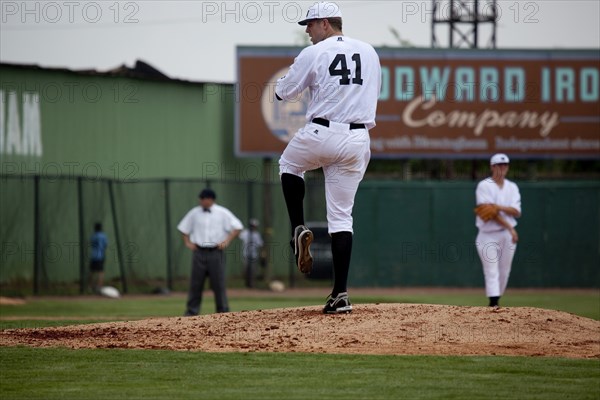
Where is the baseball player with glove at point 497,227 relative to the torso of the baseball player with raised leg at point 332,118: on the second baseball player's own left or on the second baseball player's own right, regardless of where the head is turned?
on the second baseball player's own right

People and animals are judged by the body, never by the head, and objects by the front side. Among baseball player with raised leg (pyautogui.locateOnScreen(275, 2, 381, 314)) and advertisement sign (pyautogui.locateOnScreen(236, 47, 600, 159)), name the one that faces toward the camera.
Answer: the advertisement sign

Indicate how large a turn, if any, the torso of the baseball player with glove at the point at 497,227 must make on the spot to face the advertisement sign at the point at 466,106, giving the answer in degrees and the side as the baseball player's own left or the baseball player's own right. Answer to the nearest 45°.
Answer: approximately 180°

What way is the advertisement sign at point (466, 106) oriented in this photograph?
toward the camera

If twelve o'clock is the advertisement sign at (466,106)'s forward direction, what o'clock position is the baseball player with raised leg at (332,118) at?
The baseball player with raised leg is roughly at 12 o'clock from the advertisement sign.

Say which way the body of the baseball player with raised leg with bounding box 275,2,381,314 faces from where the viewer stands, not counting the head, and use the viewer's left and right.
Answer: facing away from the viewer and to the left of the viewer

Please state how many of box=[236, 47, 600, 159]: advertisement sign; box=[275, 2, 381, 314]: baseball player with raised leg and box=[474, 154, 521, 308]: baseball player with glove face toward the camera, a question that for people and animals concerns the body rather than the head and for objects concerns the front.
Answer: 2

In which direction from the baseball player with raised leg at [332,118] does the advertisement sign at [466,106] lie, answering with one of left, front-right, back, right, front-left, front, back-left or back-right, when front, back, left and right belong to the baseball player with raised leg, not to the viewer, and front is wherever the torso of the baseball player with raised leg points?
front-right

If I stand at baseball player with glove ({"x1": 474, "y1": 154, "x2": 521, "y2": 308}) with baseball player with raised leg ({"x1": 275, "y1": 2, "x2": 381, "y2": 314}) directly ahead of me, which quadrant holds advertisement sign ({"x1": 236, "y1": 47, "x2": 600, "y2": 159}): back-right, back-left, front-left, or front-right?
back-right

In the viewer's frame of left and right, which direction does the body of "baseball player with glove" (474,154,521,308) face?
facing the viewer

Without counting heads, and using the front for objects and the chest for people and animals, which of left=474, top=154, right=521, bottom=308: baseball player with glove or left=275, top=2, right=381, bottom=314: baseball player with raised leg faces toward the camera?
left=474, top=154, right=521, bottom=308: baseball player with glove

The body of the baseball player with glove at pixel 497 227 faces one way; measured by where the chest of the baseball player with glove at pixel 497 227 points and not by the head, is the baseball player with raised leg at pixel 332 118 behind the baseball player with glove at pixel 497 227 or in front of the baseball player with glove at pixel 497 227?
in front
